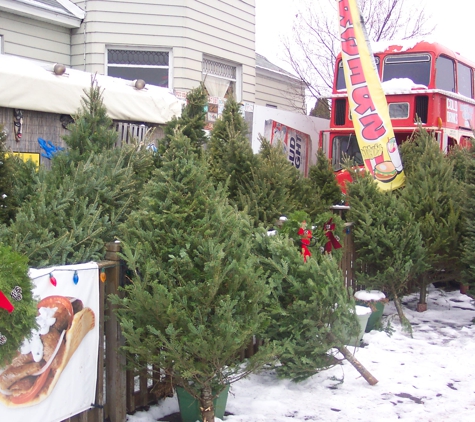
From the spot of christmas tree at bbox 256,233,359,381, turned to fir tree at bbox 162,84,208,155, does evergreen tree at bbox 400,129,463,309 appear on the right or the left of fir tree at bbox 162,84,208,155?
right

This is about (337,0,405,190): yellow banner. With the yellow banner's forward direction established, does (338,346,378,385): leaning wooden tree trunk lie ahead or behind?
ahead

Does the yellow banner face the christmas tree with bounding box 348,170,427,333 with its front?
yes

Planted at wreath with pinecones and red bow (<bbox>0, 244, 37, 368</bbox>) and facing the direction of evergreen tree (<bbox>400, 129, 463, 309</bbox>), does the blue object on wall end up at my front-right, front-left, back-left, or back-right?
front-left

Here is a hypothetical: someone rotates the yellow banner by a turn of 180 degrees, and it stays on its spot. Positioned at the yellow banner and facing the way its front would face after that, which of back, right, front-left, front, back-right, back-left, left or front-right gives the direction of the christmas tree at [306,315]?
back

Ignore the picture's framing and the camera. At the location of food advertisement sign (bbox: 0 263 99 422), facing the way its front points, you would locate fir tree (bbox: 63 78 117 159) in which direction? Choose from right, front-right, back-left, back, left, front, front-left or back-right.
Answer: back-left

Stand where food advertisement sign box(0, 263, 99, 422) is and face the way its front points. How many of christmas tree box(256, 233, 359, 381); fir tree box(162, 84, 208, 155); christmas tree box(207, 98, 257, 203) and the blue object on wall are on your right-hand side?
0

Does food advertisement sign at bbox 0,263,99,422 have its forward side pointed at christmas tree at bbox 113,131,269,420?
no

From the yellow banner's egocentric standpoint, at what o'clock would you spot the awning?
The awning is roughly at 2 o'clock from the yellow banner.

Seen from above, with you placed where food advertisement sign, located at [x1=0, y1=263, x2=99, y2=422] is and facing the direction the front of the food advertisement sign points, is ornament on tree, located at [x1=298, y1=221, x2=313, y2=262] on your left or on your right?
on your left

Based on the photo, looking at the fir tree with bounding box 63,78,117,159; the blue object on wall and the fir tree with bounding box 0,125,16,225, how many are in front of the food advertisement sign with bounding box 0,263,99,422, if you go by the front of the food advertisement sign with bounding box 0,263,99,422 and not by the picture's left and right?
0

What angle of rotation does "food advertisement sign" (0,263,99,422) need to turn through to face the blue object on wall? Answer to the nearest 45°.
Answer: approximately 135° to its left

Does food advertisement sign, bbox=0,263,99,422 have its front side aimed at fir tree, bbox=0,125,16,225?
no

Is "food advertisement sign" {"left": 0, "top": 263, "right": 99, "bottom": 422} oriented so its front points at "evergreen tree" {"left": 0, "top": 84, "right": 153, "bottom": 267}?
no

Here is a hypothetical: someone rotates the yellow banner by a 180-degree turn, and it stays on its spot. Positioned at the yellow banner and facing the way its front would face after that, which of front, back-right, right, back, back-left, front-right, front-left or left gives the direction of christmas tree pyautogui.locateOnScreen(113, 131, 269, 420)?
back

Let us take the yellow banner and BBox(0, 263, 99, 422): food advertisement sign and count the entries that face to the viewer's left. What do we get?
0
